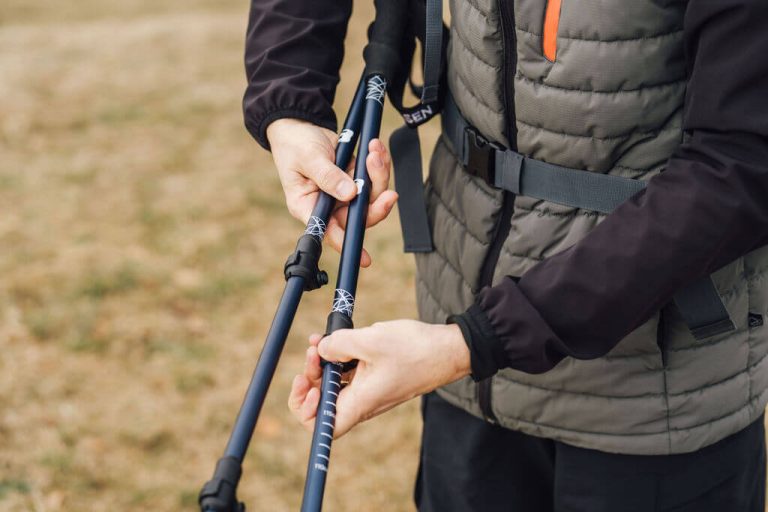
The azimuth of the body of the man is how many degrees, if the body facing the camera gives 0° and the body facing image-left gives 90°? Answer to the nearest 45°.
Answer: approximately 45°
